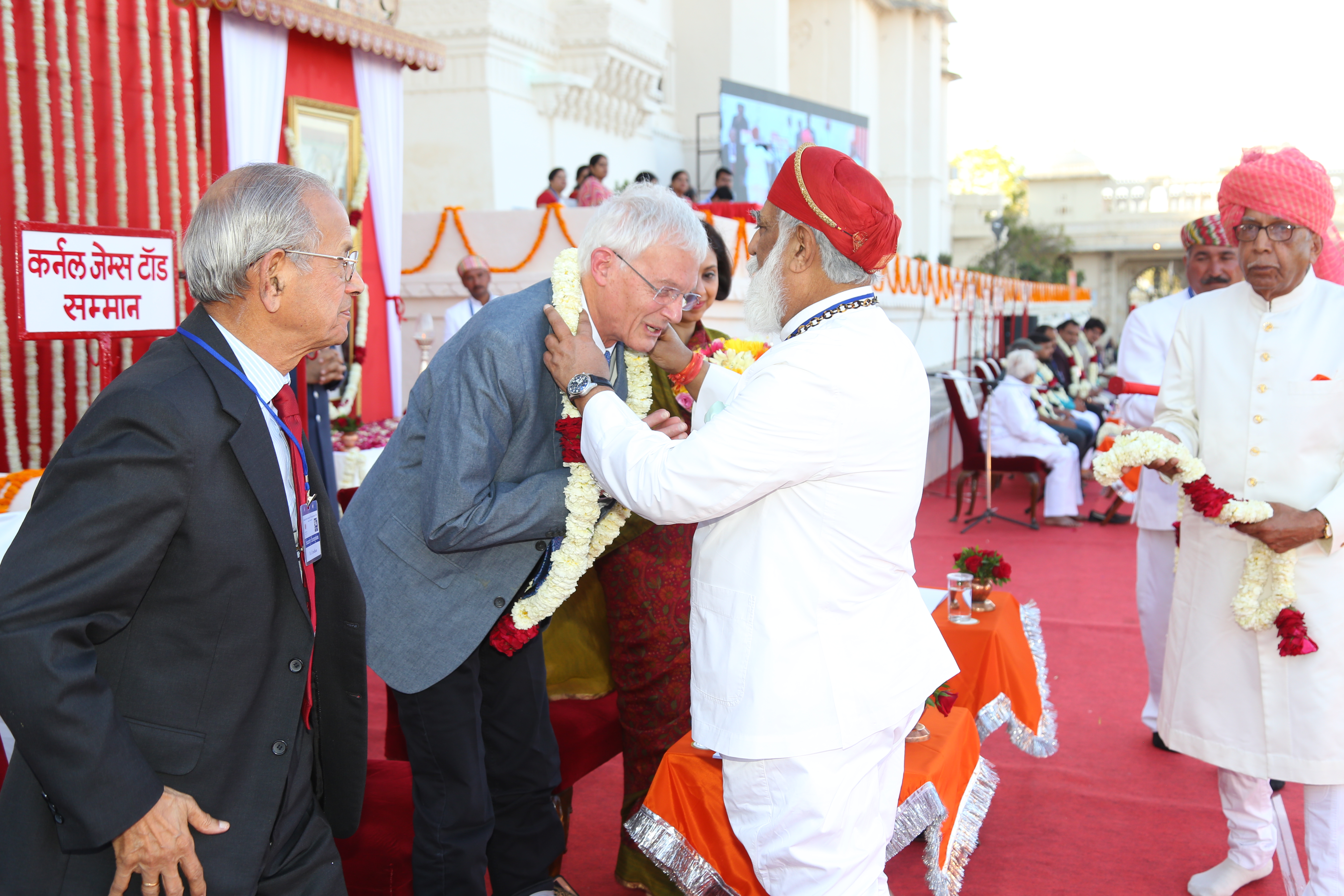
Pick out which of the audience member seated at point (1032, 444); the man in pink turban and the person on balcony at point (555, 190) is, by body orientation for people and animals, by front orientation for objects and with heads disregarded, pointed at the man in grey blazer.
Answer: the man in pink turban

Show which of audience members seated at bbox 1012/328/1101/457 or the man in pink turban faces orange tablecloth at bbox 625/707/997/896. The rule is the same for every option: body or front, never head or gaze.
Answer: the man in pink turban

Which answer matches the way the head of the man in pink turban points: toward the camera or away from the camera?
toward the camera

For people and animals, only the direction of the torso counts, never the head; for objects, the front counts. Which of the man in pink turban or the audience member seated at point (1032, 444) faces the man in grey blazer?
the man in pink turban

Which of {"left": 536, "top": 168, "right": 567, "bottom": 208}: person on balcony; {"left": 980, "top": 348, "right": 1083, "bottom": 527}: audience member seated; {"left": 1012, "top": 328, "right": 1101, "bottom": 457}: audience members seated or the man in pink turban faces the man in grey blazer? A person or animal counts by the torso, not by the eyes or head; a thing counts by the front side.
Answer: the man in pink turban

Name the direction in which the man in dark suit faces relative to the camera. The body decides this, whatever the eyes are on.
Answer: to the viewer's right

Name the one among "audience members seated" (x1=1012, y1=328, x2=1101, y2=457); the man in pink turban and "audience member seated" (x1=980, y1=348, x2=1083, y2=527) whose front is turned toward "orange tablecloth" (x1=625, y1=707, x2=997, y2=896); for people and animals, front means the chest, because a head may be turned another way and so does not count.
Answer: the man in pink turban

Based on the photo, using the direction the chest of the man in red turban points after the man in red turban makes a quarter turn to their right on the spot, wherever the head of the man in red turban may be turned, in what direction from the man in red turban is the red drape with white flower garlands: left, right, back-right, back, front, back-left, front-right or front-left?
front-left

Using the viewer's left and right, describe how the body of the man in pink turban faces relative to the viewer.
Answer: facing the viewer and to the left of the viewer

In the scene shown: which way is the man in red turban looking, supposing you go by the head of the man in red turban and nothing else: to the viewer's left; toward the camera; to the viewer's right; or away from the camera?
to the viewer's left

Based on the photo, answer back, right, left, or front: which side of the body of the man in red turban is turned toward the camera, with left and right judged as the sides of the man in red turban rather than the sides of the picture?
left
